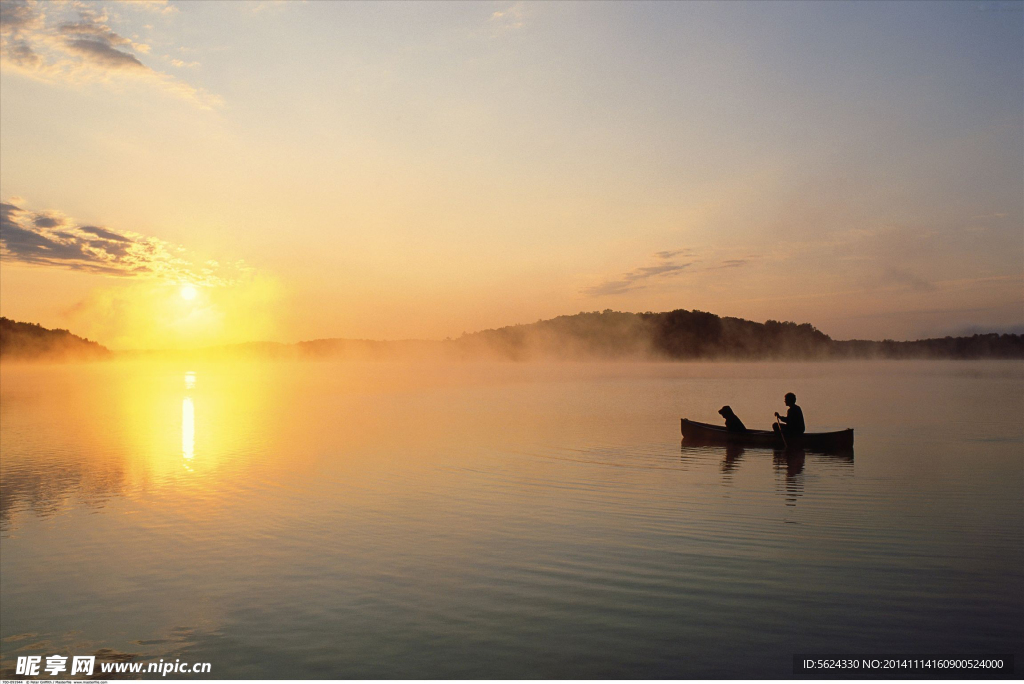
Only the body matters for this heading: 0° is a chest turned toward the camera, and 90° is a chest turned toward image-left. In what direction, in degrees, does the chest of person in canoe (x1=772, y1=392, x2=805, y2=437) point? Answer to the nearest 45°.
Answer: approximately 90°

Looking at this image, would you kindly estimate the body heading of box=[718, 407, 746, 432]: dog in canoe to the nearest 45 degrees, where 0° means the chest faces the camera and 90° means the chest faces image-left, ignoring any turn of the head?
approximately 90°

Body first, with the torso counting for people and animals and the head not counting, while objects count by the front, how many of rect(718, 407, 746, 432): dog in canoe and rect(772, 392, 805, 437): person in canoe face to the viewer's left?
2
